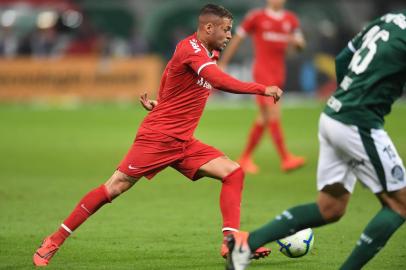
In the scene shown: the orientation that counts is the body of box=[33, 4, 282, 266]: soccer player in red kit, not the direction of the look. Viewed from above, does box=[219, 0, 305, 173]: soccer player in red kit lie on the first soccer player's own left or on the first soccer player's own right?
on the first soccer player's own left

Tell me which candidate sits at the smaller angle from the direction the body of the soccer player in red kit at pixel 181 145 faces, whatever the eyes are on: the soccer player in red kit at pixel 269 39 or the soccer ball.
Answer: the soccer ball

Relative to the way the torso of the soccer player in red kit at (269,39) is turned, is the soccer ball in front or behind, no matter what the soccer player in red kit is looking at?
in front

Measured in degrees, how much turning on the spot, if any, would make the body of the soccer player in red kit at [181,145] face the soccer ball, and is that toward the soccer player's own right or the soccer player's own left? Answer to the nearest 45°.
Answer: approximately 45° to the soccer player's own right

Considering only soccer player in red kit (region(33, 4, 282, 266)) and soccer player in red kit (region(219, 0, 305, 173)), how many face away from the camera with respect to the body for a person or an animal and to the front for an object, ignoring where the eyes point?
0

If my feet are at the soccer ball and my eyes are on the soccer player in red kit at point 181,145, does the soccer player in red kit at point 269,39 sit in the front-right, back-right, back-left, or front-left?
front-right

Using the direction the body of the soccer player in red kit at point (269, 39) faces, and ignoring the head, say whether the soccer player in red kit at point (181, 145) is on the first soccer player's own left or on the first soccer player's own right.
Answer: on the first soccer player's own right

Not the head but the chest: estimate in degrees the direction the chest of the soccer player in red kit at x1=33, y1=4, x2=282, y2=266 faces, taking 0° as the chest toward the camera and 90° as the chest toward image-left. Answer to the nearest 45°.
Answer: approximately 270°
